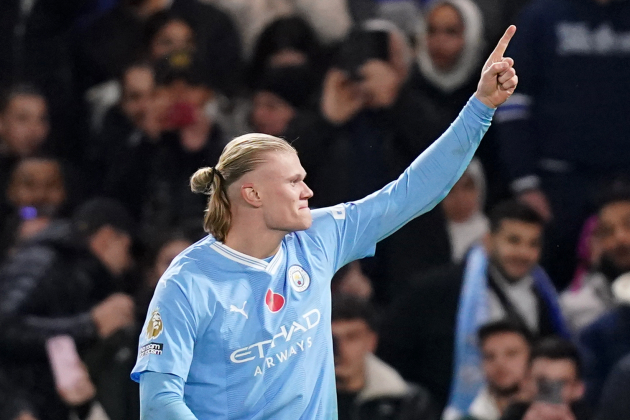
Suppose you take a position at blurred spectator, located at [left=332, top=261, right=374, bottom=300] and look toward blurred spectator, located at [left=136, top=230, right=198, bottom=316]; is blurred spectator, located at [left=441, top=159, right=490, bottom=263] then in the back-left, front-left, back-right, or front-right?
back-right

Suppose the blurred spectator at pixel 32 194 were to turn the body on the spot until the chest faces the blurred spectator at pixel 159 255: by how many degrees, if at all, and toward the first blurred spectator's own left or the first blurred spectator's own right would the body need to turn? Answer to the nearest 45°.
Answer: approximately 45° to the first blurred spectator's own left

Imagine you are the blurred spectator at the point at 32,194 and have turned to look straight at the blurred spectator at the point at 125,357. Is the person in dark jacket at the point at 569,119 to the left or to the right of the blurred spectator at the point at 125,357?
left

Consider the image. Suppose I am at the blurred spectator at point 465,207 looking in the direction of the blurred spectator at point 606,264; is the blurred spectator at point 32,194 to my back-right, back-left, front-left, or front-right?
back-right

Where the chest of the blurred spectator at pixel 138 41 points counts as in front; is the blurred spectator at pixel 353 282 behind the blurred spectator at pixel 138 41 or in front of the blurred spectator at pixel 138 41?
in front

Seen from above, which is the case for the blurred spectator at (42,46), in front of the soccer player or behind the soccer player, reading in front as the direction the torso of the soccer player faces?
behind

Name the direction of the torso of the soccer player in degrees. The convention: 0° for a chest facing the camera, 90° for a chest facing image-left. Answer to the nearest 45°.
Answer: approximately 315°

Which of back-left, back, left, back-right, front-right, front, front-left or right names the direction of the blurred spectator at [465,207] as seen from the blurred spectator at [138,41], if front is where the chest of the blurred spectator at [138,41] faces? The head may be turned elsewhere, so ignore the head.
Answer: front-left

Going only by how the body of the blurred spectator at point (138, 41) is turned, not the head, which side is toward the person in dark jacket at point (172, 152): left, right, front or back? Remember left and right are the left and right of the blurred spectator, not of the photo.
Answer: front
